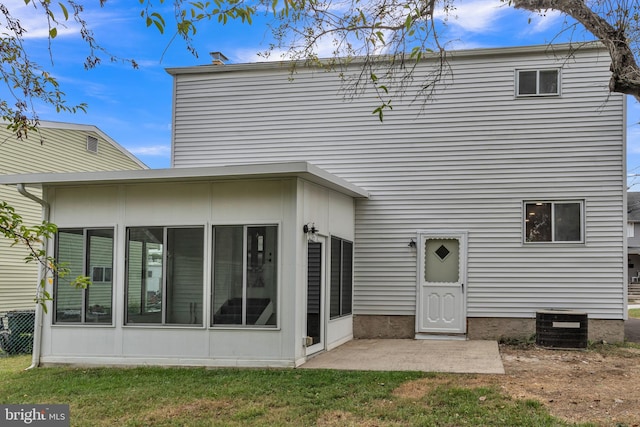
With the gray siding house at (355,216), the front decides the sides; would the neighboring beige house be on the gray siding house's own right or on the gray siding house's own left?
on the gray siding house's own left

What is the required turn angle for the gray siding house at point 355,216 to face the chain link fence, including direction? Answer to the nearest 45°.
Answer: approximately 90° to its left

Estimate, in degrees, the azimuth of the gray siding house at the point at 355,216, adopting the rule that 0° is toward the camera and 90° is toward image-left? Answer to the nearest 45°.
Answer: approximately 180°

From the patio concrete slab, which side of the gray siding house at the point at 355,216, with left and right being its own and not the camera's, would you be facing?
back
